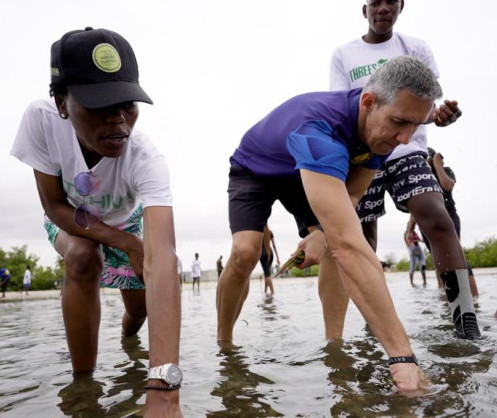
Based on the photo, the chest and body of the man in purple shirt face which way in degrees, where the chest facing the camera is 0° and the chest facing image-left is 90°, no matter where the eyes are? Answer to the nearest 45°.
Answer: approximately 315°

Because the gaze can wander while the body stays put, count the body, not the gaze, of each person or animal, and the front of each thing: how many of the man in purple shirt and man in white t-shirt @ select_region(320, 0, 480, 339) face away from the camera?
0

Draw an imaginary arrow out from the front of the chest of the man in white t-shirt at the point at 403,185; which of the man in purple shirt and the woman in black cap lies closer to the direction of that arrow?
the man in purple shirt

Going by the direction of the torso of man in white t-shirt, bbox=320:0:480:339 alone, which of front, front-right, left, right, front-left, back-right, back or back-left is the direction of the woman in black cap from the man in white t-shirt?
front-right

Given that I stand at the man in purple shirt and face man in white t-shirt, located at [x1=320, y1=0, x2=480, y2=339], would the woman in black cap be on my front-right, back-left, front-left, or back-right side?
back-left

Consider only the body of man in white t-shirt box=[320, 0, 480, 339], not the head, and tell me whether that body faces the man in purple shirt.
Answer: yes

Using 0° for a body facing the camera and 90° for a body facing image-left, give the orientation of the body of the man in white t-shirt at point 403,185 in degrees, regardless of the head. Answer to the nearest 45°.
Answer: approximately 0°

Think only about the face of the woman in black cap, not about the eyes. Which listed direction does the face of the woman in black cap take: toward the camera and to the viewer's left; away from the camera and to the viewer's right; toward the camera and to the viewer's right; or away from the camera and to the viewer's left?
toward the camera and to the viewer's right

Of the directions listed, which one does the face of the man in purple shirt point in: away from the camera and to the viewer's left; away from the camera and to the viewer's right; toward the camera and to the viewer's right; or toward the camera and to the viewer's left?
toward the camera and to the viewer's right
